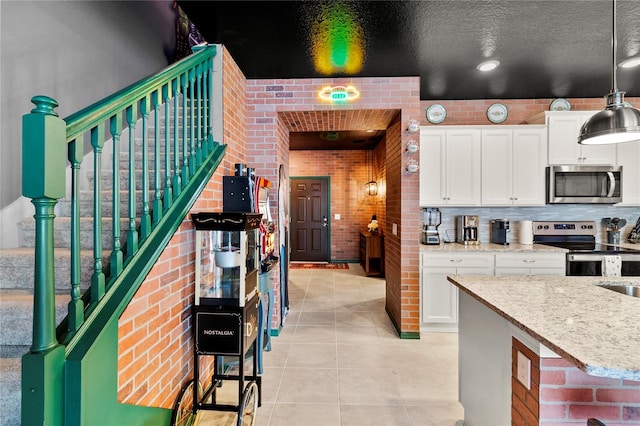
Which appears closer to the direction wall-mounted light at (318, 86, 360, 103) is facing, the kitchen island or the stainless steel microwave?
the kitchen island

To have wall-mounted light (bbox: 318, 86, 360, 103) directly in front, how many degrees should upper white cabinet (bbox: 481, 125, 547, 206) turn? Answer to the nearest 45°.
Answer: approximately 45° to its right

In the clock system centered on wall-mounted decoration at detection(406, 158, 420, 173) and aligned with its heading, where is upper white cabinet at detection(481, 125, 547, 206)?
The upper white cabinet is roughly at 8 o'clock from the wall-mounted decoration.

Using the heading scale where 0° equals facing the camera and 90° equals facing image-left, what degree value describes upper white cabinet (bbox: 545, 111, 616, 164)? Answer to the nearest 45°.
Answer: approximately 0°

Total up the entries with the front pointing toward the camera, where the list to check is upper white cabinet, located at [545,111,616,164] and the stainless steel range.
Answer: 2
